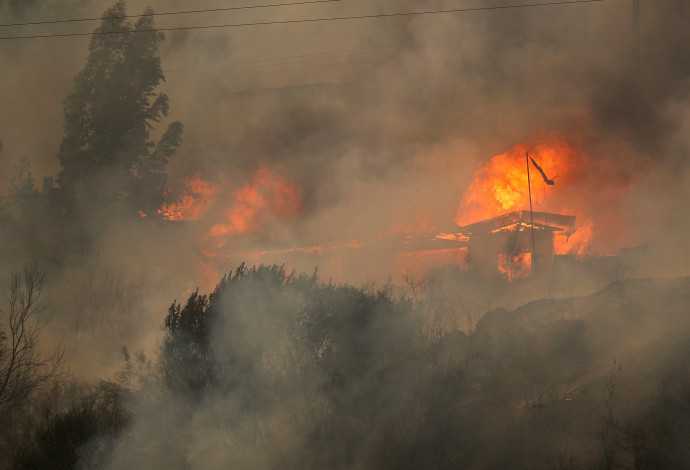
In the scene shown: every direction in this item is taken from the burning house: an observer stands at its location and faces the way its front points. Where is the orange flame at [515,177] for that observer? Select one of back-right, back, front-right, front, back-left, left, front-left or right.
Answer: back

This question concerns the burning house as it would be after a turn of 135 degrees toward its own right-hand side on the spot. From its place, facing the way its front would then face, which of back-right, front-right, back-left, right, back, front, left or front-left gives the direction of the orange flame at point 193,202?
front-left

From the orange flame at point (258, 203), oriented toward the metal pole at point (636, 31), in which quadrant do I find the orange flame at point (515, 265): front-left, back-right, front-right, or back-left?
front-right

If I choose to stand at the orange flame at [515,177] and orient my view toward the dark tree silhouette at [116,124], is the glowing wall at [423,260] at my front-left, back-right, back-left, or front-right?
front-left

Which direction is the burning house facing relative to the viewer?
toward the camera

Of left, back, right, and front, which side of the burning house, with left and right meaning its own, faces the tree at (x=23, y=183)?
right

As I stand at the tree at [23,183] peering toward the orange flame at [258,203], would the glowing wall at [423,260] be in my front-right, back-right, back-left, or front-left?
front-right

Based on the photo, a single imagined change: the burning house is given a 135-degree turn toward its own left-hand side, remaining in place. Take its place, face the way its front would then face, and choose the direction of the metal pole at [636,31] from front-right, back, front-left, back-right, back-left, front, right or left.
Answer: front

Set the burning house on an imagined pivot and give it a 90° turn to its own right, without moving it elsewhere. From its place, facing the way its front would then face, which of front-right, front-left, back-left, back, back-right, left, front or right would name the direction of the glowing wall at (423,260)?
front
